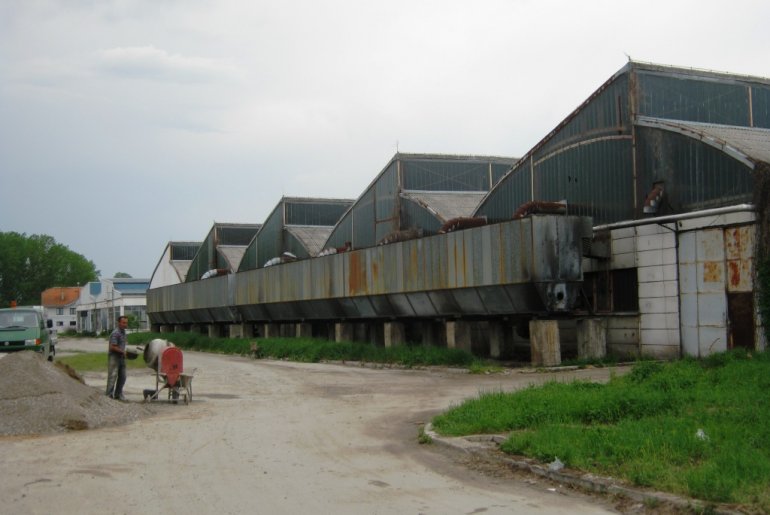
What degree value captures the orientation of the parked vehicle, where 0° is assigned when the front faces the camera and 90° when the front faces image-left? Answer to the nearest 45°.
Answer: approximately 0°

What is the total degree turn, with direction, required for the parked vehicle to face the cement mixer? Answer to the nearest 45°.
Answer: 0° — it already faces it

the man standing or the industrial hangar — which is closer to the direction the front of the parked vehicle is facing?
the man standing

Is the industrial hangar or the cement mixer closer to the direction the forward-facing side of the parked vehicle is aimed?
the cement mixer

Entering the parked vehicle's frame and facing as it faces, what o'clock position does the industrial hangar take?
The industrial hangar is roughly at 10 o'clock from the parked vehicle.

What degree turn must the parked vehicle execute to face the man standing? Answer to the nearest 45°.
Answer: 0° — it already faces them
